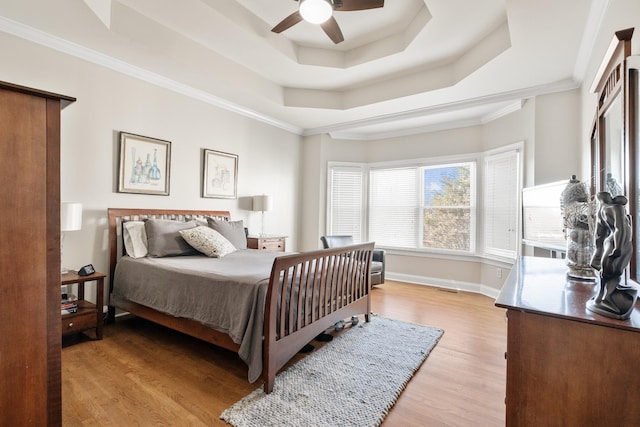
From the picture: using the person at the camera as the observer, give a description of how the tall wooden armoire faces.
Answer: facing to the right of the viewer

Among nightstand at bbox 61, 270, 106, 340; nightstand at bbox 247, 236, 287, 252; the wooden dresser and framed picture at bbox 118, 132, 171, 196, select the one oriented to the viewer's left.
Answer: the wooden dresser

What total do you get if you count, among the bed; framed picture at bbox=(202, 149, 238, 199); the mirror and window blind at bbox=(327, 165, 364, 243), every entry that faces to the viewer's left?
1

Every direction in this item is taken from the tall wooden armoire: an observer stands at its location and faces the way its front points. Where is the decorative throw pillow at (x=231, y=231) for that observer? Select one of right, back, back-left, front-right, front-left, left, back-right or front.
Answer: front-left

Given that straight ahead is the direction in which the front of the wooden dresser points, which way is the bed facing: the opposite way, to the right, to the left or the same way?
the opposite way

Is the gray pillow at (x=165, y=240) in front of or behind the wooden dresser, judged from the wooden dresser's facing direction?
in front

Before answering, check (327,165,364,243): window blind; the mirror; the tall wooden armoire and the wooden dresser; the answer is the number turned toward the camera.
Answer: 1

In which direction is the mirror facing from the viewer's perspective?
to the viewer's left

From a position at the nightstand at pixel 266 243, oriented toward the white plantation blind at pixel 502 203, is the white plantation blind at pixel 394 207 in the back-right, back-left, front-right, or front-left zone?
front-left

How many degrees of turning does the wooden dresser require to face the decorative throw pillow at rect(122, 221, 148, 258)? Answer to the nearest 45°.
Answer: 0° — it already faces it

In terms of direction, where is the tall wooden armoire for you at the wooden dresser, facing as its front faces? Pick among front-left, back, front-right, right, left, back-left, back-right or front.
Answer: front-left

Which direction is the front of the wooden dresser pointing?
to the viewer's left

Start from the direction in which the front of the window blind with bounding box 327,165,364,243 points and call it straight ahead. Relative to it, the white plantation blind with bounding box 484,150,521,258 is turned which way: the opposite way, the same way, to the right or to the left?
to the right

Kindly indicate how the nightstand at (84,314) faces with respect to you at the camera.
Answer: facing the viewer and to the right of the viewer

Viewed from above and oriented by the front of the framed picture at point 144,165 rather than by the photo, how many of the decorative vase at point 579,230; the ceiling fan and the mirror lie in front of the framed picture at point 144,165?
3

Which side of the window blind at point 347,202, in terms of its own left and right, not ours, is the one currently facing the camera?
front

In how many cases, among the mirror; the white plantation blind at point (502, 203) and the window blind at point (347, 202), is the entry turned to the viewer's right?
0

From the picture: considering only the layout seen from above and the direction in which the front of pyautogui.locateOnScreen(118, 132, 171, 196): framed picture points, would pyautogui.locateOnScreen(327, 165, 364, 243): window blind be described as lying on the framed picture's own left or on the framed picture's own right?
on the framed picture's own left
